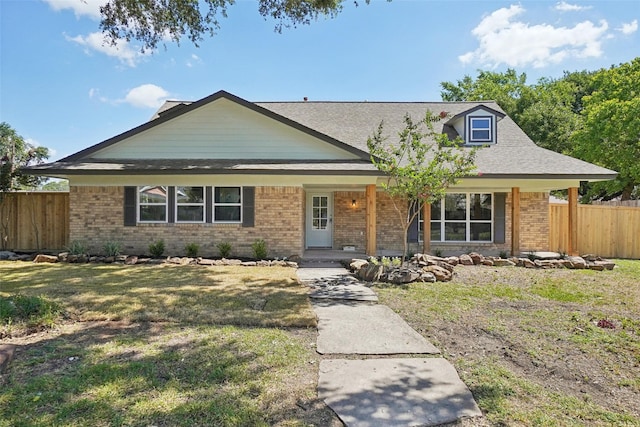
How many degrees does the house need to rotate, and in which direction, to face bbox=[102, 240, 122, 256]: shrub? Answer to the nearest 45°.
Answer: approximately 90° to its right

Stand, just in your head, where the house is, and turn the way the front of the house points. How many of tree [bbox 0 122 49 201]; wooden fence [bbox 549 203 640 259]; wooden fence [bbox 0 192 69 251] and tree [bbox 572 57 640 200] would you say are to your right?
2

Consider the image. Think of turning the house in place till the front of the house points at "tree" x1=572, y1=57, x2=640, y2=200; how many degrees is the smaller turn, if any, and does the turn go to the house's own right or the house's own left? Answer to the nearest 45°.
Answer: approximately 135° to the house's own left

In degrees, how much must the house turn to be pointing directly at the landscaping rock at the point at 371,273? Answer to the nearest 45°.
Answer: approximately 45° to its left

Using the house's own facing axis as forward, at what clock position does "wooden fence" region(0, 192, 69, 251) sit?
The wooden fence is roughly at 3 o'clock from the house.

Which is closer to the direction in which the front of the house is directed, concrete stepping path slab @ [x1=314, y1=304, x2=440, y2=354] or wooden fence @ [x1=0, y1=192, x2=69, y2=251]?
the concrete stepping path slab

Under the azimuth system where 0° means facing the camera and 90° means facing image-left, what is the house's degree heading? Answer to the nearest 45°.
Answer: approximately 0°

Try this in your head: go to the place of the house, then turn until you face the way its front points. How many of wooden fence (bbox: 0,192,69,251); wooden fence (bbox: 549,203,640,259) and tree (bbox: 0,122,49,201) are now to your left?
1

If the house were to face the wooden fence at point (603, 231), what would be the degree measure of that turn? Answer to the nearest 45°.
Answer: approximately 90° to its left
